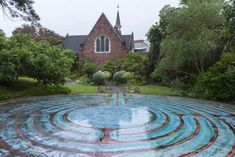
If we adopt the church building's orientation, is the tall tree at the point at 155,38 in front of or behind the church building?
in front

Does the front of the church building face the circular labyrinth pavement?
yes

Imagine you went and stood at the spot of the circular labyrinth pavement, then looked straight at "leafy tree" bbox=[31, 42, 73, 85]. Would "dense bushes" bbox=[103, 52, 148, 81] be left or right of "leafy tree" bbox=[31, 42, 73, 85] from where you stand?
right

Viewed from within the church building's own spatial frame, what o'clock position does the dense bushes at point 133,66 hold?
The dense bushes is roughly at 11 o'clock from the church building.

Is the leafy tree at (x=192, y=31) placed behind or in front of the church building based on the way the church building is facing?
in front

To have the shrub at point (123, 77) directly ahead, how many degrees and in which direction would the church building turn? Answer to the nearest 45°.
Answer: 0° — it already faces it

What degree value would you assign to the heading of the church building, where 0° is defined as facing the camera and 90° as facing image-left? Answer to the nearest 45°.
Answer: approximately 0°
